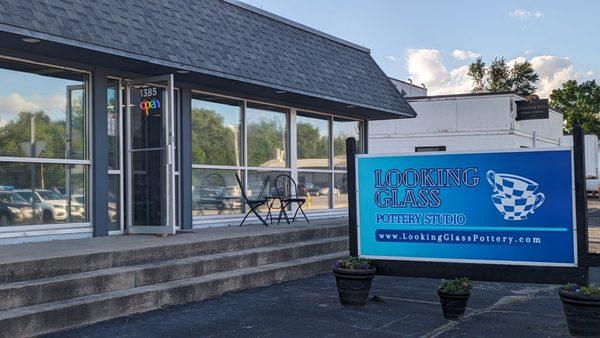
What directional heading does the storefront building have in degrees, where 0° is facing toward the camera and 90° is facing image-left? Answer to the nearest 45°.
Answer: approximately 315°

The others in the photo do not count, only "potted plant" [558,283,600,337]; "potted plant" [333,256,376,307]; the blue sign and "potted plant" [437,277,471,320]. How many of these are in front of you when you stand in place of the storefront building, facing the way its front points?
4

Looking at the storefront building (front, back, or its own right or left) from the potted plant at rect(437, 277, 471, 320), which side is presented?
front

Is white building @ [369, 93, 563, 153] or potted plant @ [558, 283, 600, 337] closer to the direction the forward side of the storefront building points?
the potted plant

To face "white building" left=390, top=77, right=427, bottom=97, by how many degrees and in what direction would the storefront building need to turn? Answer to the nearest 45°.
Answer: approximately 90° to its left

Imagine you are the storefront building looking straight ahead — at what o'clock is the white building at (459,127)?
The white building is roughly at 9 o'clock from the storefront building.

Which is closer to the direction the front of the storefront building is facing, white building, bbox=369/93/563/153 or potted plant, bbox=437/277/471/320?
the potted plant

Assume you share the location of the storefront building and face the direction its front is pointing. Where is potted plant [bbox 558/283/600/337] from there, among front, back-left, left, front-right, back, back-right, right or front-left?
front

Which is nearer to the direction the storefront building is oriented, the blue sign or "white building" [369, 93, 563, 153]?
the blue sign

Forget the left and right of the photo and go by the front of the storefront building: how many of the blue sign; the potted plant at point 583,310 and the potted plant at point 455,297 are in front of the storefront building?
3

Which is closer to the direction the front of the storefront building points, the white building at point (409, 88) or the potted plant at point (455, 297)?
the potted plant

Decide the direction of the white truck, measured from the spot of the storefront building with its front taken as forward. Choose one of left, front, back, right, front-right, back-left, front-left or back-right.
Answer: left

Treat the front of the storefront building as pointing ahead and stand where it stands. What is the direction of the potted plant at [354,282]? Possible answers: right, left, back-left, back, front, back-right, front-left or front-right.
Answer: front
